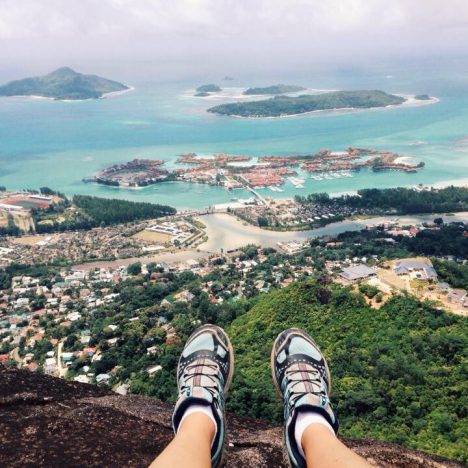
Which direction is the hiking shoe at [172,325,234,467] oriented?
away from the camera

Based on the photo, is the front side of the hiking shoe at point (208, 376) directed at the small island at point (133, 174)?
yes

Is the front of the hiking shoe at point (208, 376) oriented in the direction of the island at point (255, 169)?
yes
